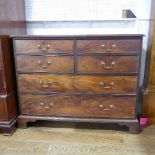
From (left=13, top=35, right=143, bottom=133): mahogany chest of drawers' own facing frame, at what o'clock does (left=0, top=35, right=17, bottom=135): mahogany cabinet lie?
(left=0, top=35, right=17, bottom=135): mahogany cabinet is roughly at 3 o'clock from (left=13, top=35, right=143, bottom=133): mahogany chest of drawers.

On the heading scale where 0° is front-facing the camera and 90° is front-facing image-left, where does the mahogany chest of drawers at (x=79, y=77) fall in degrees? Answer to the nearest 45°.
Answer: approximately 0°
